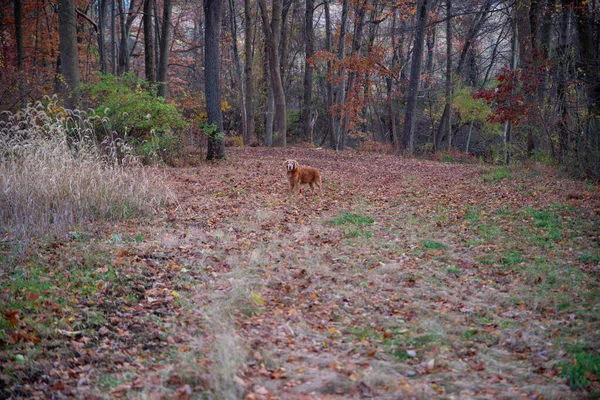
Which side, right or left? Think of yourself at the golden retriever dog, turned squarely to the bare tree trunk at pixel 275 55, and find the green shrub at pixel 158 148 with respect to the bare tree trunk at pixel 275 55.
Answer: left

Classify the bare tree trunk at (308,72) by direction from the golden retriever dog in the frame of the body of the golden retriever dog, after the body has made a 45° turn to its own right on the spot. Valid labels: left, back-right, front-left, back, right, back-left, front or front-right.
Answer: right

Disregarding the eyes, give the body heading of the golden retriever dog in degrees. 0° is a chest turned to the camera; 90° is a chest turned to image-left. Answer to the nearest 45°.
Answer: approximately 45°

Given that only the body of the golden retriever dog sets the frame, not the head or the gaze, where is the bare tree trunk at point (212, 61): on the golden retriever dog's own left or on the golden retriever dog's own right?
on the golden retriever dog's own right

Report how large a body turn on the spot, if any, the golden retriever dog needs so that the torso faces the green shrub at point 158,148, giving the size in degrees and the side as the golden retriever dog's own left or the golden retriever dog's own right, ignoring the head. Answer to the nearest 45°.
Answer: approximately 90° to the golden retriever dog's own right

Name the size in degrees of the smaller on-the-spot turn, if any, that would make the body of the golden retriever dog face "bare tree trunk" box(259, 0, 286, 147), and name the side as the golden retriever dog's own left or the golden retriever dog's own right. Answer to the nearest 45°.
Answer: approximately 135° to the golden retriever dog's own right

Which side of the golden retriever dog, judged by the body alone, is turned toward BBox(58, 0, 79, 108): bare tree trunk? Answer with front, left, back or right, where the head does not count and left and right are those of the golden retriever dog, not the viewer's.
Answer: right

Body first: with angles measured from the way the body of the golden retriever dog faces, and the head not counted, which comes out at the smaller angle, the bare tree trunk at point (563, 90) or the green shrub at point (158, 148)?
the green shrub

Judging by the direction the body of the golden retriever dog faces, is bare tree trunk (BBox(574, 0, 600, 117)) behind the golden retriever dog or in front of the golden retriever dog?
behind

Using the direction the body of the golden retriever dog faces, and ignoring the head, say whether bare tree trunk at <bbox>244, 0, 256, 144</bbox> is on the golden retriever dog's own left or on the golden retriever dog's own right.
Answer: on the golden retriever dog's own right

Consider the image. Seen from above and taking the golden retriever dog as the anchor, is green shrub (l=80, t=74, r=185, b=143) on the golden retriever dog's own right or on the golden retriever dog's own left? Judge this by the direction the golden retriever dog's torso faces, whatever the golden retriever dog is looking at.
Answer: on the golden retriever dog's own right
